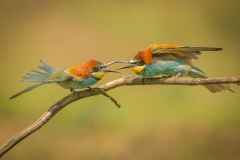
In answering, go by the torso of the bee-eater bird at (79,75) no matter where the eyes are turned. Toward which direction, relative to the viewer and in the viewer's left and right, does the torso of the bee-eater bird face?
facing to the right of the viewer

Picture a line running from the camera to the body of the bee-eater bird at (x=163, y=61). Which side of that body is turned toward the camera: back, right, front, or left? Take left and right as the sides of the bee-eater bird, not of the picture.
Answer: left

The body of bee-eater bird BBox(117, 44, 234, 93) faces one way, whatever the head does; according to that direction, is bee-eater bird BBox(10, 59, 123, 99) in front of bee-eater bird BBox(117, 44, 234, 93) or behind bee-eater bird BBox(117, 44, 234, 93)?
in front

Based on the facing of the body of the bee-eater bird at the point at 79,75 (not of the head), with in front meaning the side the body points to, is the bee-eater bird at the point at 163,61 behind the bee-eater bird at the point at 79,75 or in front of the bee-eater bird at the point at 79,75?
in front

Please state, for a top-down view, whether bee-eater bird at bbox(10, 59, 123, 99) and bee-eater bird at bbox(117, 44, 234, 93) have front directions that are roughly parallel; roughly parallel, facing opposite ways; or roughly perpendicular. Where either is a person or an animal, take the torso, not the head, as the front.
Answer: roughly parallel, facing opposite ways
